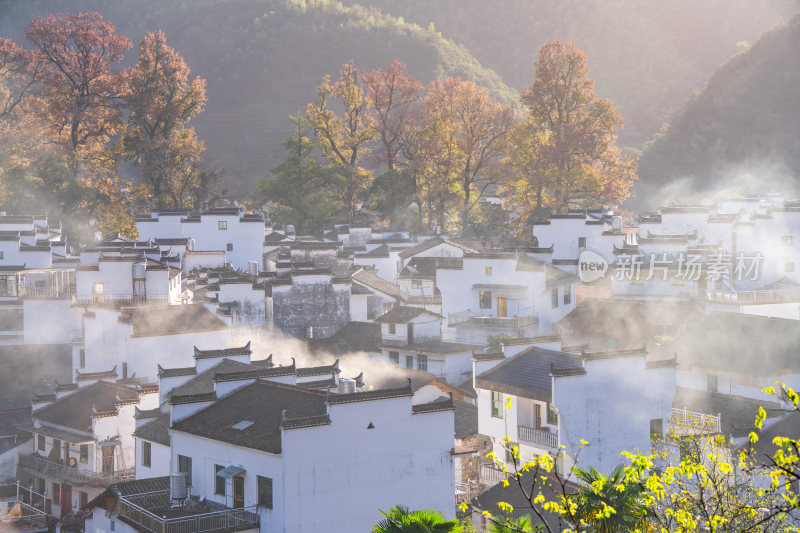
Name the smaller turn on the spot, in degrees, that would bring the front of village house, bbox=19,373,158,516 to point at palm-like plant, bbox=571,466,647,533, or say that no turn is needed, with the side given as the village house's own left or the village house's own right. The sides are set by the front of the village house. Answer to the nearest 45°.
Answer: approximately 90° to the village house's own left

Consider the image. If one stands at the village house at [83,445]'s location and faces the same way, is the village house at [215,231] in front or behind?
behind

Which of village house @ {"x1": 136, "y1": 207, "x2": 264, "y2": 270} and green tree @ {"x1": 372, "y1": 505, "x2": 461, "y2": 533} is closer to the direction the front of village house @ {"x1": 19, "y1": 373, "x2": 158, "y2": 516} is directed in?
the green tree

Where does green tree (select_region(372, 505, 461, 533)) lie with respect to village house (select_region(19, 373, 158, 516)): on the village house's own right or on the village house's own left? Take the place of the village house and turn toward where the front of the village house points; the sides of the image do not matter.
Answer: on the village house's own left

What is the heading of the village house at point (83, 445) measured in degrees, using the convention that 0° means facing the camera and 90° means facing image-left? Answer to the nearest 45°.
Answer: approximately 45°

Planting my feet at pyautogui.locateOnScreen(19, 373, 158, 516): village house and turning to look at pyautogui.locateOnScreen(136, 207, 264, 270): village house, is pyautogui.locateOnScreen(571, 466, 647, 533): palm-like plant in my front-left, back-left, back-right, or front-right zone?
back-right
